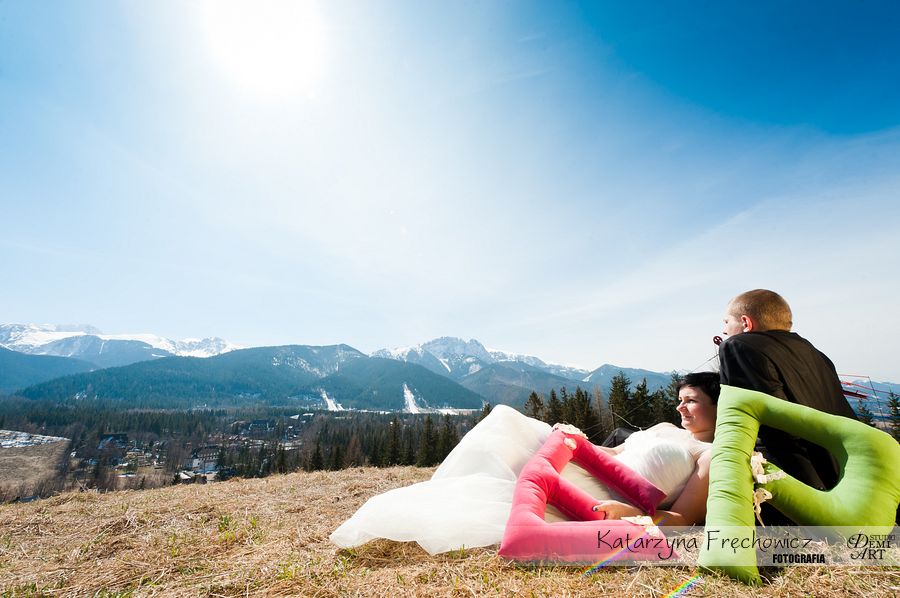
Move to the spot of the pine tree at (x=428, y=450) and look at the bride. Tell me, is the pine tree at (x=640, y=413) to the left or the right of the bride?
left

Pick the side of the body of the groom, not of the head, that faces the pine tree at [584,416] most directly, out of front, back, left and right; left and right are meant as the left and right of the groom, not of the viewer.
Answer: front

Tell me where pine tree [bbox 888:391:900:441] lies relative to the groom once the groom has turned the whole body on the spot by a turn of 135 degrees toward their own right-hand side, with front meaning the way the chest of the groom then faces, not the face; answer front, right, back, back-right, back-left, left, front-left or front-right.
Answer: left

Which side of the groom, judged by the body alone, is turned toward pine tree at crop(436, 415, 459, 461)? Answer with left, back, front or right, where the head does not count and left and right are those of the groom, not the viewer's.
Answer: front

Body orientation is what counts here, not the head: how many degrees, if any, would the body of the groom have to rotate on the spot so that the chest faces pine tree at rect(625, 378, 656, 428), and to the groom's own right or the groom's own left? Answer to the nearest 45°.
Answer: approximately 45° to the groom's own right

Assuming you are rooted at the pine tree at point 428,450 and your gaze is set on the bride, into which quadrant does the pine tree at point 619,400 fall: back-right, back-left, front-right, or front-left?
front-left

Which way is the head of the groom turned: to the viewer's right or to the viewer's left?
to the viewer's left

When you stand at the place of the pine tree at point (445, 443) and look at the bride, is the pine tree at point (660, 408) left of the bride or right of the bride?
left

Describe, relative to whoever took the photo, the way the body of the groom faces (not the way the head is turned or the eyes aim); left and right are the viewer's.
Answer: facing away from the viewer and to the left of the viewer

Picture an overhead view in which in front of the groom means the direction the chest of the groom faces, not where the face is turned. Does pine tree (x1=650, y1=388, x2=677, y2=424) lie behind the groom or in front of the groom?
in front

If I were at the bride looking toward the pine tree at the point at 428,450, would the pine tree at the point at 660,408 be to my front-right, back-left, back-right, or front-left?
front-right
